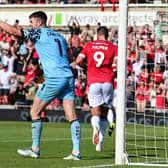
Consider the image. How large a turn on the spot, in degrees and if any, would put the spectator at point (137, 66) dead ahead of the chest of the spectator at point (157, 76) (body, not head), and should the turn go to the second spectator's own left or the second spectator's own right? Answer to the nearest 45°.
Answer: approximately 90° to the second spectator's own right

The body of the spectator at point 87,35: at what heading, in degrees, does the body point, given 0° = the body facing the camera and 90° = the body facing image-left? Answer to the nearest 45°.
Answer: approximately 0°

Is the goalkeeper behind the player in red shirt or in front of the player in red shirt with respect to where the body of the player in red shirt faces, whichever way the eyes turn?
behind

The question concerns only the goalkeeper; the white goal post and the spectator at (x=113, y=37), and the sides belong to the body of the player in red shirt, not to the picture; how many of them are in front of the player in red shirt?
1

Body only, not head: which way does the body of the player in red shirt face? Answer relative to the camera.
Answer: away from the camera

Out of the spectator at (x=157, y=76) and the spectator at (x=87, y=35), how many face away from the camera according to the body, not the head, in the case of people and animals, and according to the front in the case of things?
0

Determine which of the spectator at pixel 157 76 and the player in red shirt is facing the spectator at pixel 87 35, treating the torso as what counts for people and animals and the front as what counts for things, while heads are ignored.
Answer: the player in red shirt

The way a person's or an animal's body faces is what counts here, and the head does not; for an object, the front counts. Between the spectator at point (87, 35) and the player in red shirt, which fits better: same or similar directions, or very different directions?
very different directions
